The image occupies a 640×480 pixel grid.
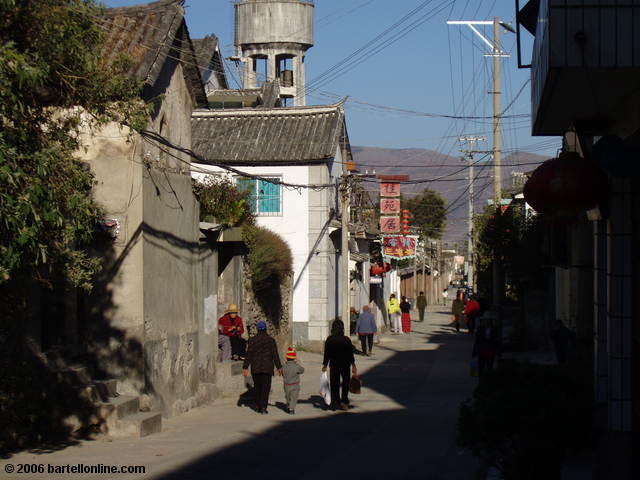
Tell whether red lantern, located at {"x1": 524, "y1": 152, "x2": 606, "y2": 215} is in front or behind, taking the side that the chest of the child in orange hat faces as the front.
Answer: behind

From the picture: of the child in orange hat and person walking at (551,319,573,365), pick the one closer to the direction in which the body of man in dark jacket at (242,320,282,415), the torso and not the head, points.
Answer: the person walking

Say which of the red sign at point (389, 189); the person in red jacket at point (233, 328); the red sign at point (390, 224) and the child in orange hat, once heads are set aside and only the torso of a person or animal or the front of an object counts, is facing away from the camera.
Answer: the child in orange hat

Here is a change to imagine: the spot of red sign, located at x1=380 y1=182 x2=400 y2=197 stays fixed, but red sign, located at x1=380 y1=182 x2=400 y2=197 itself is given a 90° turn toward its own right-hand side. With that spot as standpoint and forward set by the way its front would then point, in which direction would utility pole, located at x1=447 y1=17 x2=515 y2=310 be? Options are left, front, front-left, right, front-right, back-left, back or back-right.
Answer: back

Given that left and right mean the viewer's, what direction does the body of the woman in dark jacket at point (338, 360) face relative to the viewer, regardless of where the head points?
facing away from the viewer

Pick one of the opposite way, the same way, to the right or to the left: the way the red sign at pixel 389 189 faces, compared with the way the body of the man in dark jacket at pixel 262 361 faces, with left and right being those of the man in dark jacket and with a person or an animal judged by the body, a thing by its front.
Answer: the opposite way

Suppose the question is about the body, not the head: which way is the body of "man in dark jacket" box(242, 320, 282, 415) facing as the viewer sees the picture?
away from the camera

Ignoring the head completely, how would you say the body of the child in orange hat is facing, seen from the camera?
away from the camera

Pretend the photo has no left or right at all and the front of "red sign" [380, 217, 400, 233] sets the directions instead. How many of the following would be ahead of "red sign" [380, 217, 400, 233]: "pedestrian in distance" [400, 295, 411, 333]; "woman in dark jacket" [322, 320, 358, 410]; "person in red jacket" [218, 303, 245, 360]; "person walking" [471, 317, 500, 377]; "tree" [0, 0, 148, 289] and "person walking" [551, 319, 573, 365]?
6

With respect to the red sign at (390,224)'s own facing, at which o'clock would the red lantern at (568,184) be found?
The red lantern is roughly at 12 o'clock from the red sign.

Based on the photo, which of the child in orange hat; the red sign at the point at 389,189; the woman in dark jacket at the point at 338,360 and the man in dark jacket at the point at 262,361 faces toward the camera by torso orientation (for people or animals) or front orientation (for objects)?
the red sign

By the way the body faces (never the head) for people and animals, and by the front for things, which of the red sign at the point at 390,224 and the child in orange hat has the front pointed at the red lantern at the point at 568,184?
the red sign

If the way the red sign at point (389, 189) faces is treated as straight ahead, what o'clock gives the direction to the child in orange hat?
The child in orange hat is roughly at 12 o'clock from the red sign.

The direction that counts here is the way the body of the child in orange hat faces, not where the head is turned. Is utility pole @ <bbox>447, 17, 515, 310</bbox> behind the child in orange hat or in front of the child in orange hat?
in front
